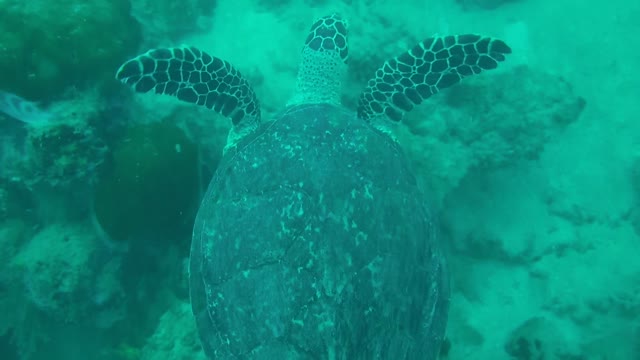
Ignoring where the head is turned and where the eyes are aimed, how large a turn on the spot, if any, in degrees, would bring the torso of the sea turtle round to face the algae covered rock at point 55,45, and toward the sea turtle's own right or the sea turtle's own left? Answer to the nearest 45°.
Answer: approximately 45° to the sea turtle's own left

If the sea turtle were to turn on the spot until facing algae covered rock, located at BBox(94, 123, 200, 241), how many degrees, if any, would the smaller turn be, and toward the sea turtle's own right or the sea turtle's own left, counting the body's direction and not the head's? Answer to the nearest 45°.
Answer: approximately 45° to the sea turtle's own left

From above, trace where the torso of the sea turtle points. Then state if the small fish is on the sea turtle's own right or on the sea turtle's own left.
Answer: on the sea turtle's own left

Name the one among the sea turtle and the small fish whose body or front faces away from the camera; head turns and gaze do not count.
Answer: the sea turtle

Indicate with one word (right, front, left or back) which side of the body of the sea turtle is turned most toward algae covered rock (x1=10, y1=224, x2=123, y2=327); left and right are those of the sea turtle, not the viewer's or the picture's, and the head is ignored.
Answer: left

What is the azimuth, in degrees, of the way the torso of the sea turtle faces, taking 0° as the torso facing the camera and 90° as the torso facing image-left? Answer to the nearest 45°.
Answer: approximately 180°
